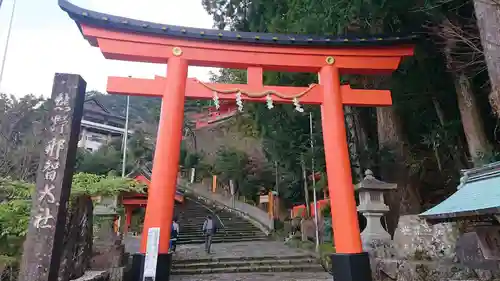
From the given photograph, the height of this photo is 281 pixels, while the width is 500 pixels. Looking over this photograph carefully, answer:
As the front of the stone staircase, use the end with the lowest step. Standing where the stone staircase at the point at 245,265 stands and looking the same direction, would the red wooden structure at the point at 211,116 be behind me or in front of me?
behind

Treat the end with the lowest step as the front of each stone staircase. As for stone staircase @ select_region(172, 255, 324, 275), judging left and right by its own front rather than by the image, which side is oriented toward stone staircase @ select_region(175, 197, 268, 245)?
back

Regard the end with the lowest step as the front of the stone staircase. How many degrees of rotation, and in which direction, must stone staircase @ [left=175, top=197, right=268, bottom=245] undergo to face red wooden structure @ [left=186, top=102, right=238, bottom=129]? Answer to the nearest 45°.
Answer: approximately 180°

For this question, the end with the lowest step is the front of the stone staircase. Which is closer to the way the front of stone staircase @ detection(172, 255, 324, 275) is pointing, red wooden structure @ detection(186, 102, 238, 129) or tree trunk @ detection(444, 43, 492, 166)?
the tree trunk

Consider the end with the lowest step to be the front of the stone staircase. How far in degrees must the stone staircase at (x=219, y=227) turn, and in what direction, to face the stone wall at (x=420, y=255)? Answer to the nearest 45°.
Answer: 0° — it already faces it

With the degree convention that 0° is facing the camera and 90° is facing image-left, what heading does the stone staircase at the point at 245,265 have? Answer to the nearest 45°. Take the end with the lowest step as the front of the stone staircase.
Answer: approximately 0°

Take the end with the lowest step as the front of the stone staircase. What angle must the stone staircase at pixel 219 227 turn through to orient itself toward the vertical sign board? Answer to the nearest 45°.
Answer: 0° — it already faces it

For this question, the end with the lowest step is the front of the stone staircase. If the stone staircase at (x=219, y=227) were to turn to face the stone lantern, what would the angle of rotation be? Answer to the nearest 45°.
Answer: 0° — it already faces it

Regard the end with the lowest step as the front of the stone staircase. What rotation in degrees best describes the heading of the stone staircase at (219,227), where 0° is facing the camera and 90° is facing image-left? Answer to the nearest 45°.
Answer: approximately 0°

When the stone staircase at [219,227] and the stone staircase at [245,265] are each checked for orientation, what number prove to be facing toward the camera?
2
